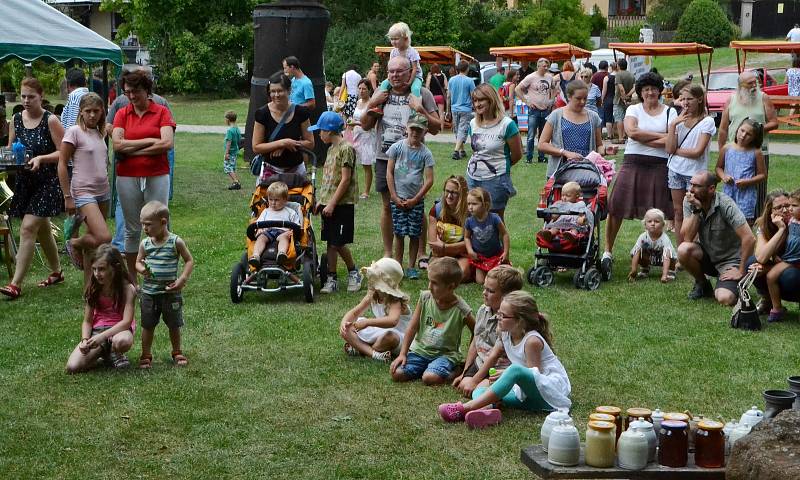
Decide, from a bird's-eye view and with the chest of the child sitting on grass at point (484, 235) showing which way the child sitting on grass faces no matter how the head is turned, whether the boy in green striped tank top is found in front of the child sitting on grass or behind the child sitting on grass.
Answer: in front

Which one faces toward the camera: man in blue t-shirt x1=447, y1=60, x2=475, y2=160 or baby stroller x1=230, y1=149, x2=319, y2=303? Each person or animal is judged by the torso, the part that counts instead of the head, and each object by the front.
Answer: the baby stroller

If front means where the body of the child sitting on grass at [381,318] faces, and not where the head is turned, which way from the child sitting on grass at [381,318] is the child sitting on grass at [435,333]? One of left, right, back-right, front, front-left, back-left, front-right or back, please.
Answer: left

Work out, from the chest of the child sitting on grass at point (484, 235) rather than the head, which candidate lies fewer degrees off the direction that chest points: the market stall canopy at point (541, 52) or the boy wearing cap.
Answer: the boy wearing cap

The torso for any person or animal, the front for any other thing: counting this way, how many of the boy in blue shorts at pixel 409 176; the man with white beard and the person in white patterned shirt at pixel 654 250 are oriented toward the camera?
3

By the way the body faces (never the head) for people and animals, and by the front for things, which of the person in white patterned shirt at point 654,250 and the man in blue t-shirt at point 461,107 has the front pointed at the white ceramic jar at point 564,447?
the person in white patterned shirt

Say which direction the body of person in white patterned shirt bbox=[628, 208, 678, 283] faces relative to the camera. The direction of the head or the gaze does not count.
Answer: toward the camera

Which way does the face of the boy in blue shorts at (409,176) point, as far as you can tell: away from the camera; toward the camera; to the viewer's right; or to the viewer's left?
toward the camera

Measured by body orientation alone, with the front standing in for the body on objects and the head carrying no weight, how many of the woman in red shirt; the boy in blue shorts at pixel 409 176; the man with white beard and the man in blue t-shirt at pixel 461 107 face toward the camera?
3

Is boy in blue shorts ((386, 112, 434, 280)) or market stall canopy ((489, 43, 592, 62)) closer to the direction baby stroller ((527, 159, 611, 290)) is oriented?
the boy in blue shorts

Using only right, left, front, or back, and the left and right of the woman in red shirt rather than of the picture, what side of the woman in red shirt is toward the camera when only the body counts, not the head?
front

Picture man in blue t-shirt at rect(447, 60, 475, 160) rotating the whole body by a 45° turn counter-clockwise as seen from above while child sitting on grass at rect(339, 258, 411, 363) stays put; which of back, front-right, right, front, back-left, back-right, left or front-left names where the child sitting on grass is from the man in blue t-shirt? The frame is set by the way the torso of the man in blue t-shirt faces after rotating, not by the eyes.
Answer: back-left

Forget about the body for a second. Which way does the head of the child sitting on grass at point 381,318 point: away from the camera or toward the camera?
toward the camera

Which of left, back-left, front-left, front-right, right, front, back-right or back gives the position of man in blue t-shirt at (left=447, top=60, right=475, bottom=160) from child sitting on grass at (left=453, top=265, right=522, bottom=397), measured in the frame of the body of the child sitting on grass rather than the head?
back-right

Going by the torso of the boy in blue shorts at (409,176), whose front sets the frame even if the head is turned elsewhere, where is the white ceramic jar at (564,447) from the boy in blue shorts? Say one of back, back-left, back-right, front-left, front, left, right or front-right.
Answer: front
